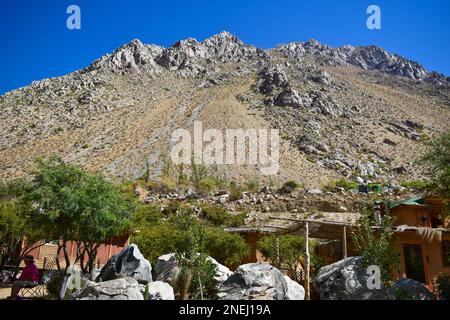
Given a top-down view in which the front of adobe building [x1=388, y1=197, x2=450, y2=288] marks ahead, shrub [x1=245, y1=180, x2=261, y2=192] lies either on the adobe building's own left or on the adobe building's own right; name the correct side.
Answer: on the adobe building's own right

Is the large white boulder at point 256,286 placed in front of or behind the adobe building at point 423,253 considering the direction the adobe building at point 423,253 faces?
in front

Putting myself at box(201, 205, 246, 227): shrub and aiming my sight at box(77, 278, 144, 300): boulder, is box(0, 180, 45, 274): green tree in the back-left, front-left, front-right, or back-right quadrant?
front-right

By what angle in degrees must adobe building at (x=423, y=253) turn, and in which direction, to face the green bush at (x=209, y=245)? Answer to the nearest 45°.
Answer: approximately 45° to its right

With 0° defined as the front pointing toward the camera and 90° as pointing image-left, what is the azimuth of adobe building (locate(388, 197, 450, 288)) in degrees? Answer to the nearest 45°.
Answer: approximately 45°

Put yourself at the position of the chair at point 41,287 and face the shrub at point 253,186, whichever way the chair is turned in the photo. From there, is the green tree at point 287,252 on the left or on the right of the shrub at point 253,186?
right
